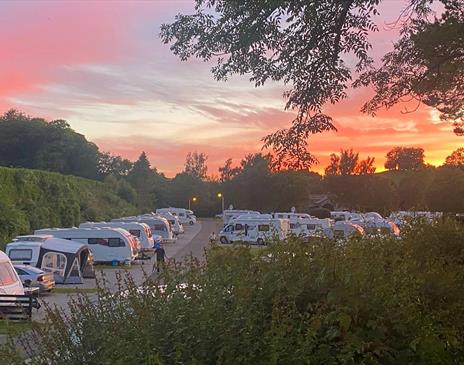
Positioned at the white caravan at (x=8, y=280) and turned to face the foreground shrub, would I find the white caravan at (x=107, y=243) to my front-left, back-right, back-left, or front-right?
back-left

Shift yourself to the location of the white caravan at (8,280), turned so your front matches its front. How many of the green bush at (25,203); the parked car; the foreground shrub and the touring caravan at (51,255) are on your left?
3

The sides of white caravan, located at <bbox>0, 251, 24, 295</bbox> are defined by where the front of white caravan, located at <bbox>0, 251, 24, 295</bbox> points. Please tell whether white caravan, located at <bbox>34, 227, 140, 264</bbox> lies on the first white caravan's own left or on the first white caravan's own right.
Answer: on the first white caravan's own left
